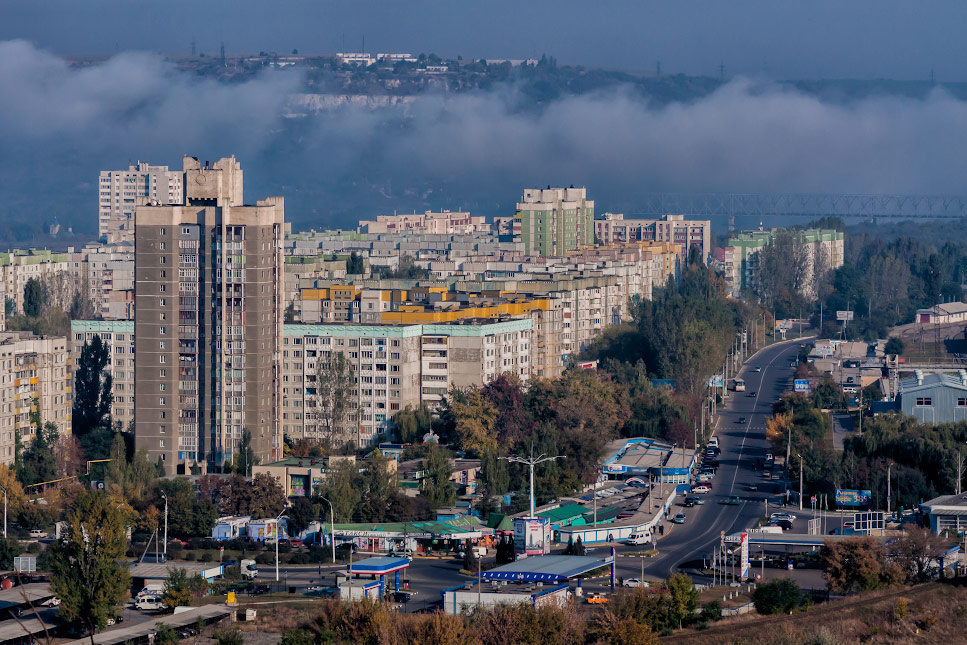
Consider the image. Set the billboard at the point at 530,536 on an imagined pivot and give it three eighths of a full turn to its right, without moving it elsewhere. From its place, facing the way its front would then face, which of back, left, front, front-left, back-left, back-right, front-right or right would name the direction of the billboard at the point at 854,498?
right

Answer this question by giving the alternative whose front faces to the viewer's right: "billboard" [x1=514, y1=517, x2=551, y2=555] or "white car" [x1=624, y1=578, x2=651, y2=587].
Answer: the white car

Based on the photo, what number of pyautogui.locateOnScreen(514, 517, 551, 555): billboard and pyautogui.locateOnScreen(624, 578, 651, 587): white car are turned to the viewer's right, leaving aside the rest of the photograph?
1

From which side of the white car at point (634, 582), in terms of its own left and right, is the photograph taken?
right

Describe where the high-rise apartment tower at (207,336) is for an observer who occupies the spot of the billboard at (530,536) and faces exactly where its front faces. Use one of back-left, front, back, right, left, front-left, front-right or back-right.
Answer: back-right

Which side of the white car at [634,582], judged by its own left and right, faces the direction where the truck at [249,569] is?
back

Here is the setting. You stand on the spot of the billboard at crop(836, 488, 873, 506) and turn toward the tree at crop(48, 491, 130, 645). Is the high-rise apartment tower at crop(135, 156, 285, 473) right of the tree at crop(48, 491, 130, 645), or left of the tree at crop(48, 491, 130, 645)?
right

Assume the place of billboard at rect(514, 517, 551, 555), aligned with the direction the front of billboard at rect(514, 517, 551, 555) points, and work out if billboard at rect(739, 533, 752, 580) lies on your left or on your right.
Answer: on your left

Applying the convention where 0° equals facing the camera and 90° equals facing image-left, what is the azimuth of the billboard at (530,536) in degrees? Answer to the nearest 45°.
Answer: approximately 0°

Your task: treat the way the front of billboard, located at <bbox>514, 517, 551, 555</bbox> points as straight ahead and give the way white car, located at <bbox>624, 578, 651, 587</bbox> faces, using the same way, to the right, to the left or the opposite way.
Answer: to the left

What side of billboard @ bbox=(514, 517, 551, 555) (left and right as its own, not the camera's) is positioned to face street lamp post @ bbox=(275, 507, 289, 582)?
right
